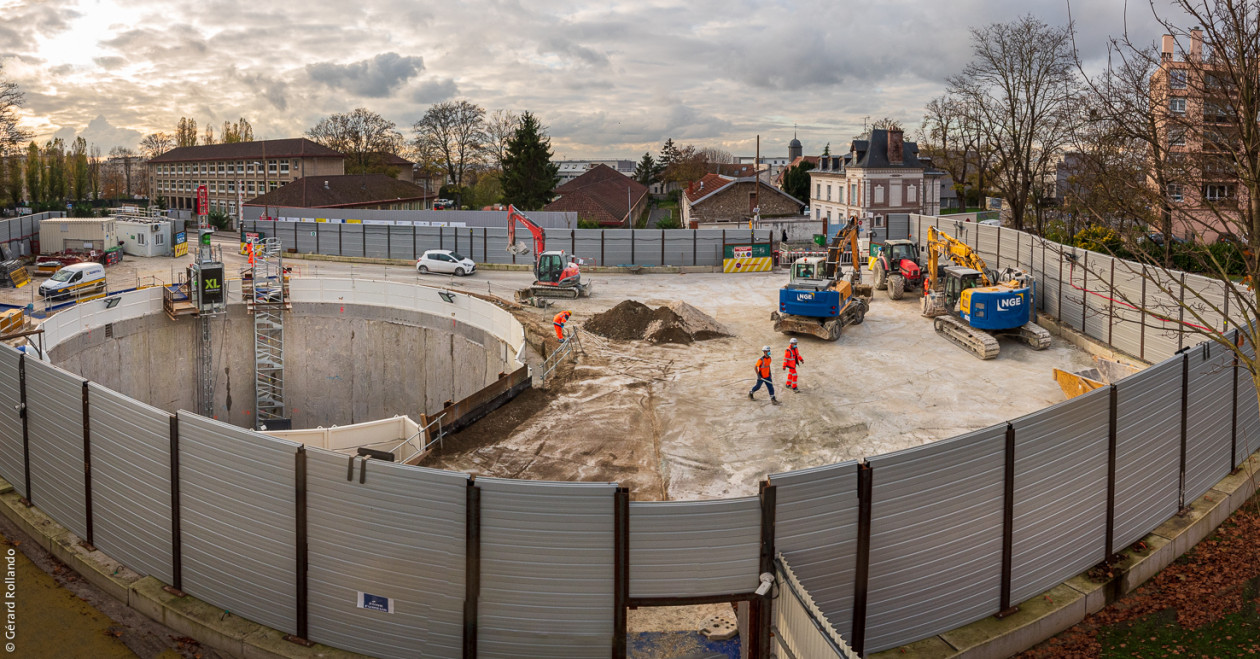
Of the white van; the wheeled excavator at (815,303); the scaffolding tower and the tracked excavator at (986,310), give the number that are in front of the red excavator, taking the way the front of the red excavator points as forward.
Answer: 2

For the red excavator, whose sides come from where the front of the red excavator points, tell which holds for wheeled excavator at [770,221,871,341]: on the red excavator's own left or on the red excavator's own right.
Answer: on the red excavator's own left

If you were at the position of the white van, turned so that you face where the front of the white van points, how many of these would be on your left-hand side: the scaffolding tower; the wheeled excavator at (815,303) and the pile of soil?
3

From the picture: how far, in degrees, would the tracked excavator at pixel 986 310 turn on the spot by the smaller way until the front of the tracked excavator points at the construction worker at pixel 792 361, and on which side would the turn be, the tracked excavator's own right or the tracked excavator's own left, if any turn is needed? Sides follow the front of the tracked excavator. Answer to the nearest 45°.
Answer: approximately 90° to the tracked excavator's own left

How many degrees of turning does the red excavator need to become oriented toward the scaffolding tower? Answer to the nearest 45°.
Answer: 0° — it already faces it

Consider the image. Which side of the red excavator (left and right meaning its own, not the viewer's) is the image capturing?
left

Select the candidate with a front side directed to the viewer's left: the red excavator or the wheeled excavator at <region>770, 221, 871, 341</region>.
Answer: the red excavator

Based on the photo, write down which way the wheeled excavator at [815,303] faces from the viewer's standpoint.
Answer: facing away from the viewer and to the right of the viewer

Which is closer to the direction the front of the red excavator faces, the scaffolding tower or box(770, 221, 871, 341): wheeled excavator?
the scaffolding tower

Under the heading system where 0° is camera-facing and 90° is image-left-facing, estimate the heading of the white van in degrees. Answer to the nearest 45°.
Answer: approximately 45°

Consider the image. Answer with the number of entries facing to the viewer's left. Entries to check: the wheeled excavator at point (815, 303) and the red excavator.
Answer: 1

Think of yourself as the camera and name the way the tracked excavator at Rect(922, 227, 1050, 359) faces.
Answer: facing away from the viewer and to the left of the viewer
